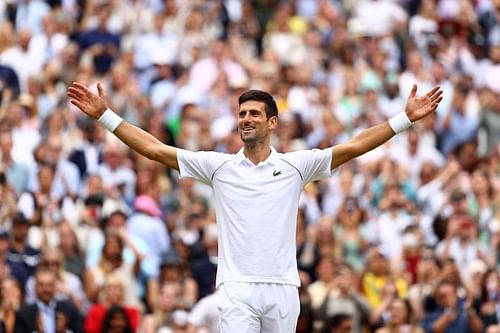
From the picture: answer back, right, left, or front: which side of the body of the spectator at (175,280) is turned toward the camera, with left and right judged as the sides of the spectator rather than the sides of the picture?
front

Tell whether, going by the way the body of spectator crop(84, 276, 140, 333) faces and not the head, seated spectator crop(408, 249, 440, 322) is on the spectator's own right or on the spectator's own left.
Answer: on the spectator's own left

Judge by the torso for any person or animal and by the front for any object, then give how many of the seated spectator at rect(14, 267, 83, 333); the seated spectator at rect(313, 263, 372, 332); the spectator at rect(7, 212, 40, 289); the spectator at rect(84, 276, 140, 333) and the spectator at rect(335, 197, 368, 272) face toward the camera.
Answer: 5

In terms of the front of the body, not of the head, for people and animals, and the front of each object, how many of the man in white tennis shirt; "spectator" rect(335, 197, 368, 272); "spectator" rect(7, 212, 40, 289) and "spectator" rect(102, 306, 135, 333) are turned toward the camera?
4

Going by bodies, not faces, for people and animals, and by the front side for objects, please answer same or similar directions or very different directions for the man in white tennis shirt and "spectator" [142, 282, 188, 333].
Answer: same or similar directions

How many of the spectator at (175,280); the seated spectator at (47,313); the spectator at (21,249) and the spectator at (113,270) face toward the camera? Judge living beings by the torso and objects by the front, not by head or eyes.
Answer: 4

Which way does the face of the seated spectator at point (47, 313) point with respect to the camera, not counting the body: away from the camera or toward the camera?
toward the camera

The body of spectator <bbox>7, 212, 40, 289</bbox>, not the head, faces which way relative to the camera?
toward the camera

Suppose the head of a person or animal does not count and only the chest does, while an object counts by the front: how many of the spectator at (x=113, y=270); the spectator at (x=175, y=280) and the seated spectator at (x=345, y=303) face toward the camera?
3

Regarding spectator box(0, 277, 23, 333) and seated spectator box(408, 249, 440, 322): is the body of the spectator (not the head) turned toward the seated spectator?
no

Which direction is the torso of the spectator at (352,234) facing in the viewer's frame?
toward the camera

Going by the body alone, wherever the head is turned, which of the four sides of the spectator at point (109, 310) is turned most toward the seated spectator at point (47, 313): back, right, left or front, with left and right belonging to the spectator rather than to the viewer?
right

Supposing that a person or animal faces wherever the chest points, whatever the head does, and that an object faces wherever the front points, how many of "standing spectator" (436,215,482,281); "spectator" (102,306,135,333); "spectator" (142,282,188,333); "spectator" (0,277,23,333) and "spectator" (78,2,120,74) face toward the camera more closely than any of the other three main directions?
5
